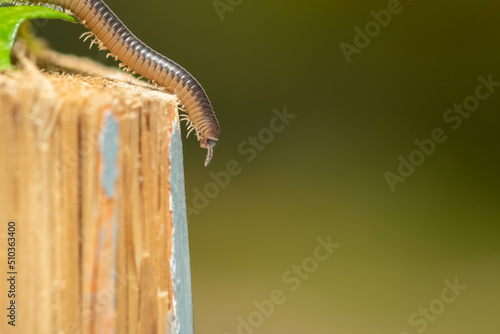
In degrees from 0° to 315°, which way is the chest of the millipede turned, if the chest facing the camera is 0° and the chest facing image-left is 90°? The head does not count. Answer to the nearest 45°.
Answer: approximately 270°
